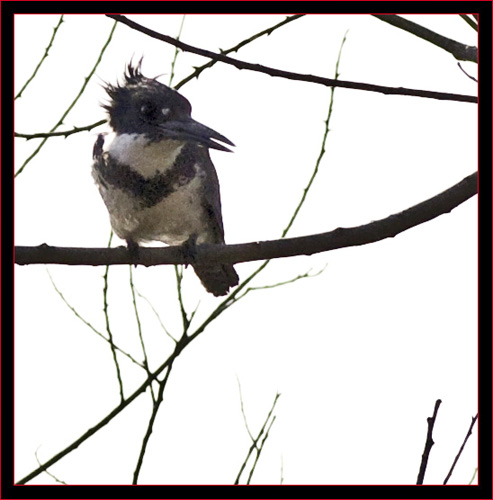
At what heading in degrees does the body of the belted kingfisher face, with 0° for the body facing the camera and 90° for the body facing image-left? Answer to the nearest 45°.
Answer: approximately 0°

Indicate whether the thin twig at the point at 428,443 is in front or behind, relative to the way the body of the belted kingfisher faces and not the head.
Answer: in front
